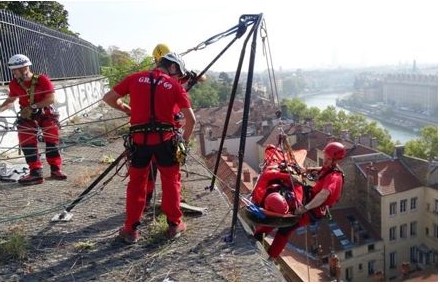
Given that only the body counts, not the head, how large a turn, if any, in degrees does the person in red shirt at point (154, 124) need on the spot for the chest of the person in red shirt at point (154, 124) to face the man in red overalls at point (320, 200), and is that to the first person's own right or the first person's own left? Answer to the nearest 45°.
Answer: approximately 90° to the first person's own right

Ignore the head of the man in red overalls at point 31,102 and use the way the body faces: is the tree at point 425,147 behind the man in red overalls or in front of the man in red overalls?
behind

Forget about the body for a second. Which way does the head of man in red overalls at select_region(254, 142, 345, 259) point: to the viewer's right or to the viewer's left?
to the viewer's left

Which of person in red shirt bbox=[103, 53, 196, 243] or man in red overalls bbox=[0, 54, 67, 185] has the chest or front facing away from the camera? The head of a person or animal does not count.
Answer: person in red shirt bbox=[103, 53, 196, 243]

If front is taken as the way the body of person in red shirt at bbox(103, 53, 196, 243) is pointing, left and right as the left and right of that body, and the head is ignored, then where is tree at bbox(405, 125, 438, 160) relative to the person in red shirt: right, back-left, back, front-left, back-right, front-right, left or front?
front-right

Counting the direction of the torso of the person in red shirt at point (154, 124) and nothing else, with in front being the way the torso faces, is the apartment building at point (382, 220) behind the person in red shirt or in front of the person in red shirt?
in front

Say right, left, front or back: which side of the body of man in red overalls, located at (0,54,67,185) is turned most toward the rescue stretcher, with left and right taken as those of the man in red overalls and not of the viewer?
left

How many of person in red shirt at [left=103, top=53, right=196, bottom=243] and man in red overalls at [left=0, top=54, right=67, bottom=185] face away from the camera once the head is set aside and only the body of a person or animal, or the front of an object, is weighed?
1

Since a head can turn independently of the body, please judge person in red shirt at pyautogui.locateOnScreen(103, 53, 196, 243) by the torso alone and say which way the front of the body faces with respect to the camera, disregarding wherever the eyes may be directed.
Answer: away from the camera

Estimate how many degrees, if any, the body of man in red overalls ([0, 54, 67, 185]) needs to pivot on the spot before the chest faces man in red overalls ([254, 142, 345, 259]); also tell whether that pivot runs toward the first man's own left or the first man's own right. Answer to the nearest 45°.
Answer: approximately 90° to the first man's own left

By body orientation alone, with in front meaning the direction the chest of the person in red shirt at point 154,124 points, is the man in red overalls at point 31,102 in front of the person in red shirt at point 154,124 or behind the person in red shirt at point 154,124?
in front

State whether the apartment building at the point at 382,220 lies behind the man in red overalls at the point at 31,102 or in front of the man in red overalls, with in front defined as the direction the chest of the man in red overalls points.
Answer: behind
